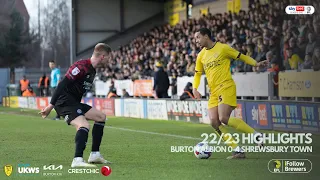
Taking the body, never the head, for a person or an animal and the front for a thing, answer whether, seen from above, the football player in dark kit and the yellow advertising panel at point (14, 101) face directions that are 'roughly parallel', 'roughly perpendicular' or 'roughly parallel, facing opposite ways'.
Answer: roughly perpendicular

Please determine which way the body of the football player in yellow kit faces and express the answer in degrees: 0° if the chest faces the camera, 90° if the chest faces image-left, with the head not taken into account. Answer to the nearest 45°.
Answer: approximately 45°

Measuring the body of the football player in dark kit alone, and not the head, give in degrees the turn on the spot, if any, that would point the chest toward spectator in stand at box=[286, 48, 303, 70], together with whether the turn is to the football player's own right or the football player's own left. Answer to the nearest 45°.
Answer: approximately 45° to the football player's own left

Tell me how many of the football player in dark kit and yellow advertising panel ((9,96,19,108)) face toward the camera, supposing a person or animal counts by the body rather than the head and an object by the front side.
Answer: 1

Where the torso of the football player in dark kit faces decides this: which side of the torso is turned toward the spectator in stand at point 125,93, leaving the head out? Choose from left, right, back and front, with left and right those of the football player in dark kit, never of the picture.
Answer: left

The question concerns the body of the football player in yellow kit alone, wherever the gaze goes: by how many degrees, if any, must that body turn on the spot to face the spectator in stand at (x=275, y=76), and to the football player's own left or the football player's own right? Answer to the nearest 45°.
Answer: approximately 135° to the football player's own right

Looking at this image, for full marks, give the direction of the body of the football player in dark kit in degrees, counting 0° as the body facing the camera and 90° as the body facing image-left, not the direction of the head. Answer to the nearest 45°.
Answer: approximately 270°

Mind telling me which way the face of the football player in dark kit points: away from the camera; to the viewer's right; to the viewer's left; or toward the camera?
to the viewer's right
